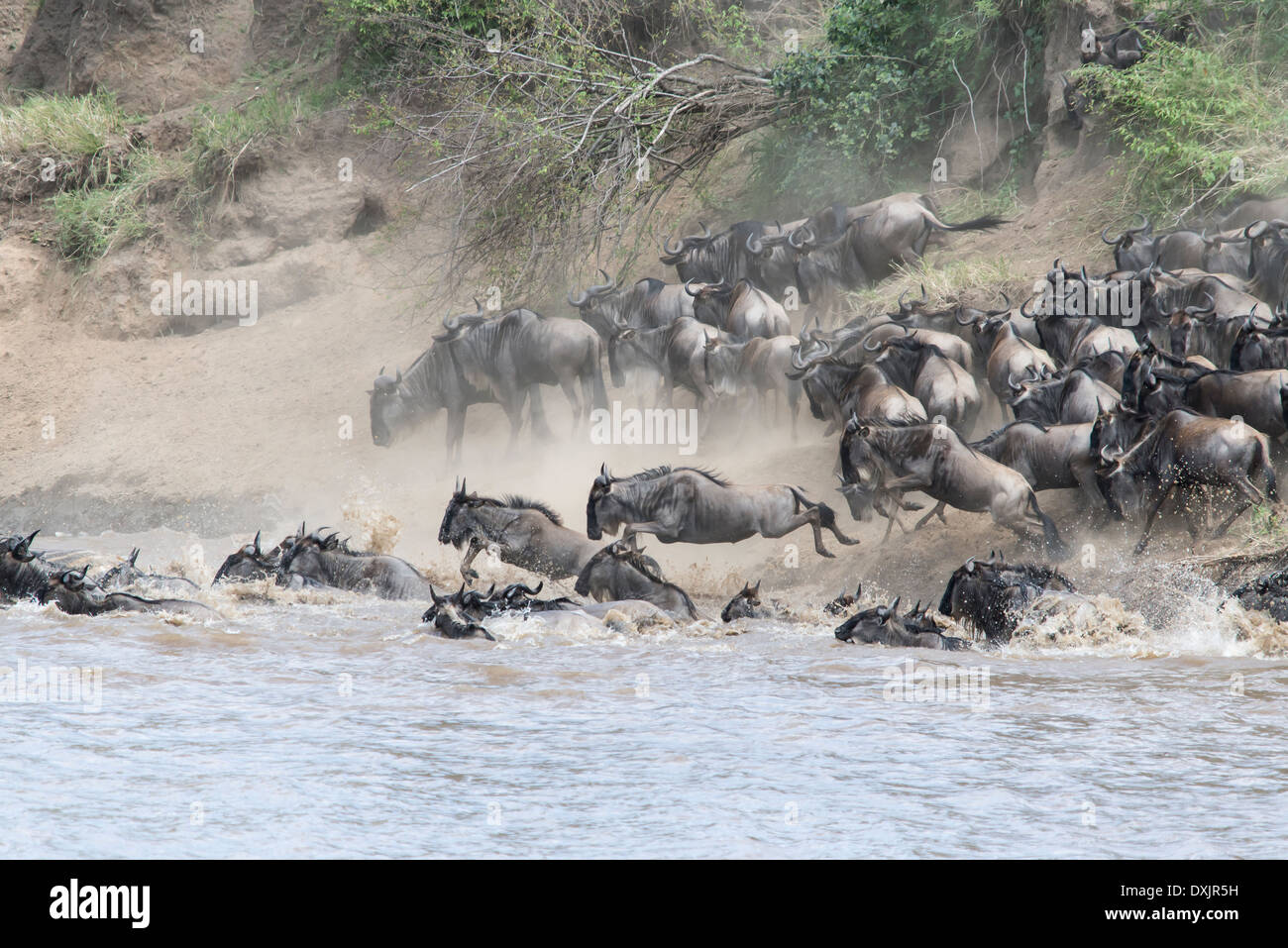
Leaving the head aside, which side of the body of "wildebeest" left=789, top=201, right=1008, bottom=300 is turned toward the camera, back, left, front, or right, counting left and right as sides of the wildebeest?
left

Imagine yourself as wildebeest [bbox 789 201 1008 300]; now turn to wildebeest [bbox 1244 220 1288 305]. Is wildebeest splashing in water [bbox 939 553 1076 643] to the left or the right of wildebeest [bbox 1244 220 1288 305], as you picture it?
right

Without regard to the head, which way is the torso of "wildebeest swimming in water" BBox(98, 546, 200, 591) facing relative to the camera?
to the viewer's left

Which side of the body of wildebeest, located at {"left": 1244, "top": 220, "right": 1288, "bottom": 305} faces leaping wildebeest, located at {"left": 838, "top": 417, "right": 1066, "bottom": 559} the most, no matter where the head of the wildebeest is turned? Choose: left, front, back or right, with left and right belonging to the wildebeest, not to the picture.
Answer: front

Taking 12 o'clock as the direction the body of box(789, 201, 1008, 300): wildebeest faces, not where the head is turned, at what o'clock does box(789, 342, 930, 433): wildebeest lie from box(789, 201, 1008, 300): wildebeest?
box(789, 342, 930, 433): wildebeest is roughly at 9 o'clock from box(789, 201, 1008, 300): wildebeest.

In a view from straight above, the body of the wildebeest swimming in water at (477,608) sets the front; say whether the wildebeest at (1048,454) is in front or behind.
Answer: behind

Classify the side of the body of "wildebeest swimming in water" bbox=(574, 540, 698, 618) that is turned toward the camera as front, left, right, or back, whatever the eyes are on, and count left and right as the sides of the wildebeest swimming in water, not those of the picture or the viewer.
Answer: left

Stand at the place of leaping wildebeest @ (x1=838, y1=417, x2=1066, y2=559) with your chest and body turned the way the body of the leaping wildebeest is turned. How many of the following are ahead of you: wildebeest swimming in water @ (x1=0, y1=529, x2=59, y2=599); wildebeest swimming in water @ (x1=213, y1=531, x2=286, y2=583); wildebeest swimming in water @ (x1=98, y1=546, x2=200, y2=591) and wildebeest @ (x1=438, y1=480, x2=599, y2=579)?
4

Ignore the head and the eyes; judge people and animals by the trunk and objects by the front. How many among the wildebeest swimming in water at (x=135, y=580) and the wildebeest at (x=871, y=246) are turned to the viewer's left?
2

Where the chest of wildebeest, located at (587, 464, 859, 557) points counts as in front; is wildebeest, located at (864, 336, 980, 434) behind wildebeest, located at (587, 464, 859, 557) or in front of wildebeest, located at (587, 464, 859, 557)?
behind

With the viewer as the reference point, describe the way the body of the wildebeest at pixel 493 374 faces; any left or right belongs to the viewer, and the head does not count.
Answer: facing to the left of the viewer

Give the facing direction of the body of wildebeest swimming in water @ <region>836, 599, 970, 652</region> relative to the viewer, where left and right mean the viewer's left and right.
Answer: facing to the left of the viewer

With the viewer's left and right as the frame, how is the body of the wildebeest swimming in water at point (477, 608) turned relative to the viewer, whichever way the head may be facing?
facing to the left of the viewer
